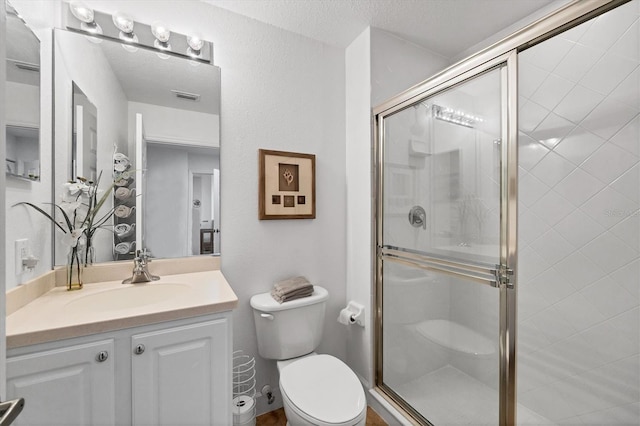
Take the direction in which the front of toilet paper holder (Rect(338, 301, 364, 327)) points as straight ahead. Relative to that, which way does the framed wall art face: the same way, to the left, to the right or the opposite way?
to the left

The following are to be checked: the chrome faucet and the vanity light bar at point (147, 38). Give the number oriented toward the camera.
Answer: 2

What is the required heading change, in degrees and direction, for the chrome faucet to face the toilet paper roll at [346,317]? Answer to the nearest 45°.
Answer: approximately 90° to its left

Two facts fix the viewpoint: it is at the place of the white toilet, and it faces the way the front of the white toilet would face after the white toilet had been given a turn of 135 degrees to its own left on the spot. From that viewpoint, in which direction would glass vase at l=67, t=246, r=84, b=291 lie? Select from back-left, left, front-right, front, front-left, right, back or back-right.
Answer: left

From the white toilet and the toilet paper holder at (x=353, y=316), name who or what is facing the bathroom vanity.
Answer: the toilet paper holder
